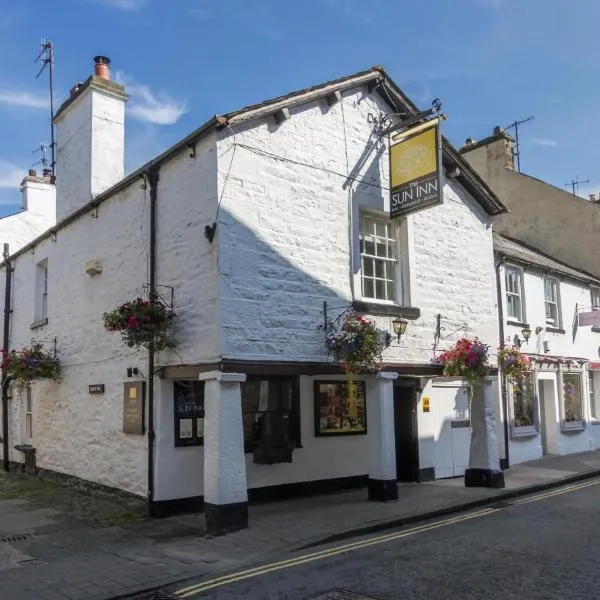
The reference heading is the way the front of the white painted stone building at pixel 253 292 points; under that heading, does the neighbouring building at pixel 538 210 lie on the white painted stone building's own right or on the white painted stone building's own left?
on the white painted stone building's own left

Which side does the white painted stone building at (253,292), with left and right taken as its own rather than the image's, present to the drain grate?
right

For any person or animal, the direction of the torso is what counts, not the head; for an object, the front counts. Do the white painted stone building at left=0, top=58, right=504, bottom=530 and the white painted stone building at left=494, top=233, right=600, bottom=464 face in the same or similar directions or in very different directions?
same or similar directions

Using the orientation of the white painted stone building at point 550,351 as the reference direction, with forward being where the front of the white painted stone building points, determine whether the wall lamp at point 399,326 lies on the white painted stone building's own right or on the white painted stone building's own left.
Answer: on the white painted stone building's own right

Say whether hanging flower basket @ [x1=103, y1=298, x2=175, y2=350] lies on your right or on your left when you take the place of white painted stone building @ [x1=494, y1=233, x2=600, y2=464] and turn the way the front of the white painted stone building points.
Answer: on your right

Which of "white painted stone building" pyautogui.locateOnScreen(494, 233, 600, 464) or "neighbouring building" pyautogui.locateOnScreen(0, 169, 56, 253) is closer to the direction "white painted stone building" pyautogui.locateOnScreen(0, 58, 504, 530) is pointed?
the white painted stone building

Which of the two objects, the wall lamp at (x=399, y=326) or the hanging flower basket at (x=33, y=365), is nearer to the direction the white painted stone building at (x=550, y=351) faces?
the wall lamp

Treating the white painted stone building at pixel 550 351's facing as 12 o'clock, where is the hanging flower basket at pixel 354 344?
The hanging flower basket is roughly at 2 o'clock from the white painted stone building.

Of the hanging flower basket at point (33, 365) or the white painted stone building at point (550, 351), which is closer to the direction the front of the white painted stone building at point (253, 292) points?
the white painted stone building

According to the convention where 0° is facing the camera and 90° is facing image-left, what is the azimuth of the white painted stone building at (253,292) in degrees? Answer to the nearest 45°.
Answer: approximately 315°

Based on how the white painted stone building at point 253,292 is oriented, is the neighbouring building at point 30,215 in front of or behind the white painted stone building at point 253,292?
behind

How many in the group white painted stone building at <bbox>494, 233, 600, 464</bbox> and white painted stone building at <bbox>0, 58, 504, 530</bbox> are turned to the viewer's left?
0

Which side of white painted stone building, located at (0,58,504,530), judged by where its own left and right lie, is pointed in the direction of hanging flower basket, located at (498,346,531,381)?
left

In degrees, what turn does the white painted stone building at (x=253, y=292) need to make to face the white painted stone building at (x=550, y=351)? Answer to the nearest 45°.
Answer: approximately 90° to its left

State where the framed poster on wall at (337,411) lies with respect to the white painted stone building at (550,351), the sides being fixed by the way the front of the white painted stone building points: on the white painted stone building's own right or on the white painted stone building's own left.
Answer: on the white painted stone building's own right

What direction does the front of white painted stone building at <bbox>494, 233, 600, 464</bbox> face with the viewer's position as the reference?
facing the viewer and to the right of the viewer
